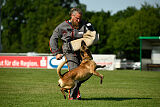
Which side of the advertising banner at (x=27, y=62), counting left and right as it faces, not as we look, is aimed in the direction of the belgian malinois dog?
front

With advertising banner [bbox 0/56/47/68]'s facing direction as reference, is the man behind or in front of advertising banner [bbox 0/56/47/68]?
in front

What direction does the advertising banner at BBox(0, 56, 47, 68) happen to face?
toward the camera

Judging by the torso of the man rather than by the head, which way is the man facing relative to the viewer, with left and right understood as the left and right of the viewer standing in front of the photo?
facing the viewer and to the right of the viewer
